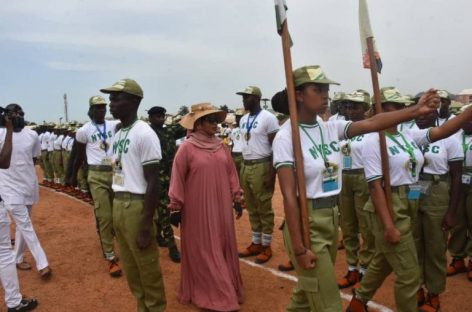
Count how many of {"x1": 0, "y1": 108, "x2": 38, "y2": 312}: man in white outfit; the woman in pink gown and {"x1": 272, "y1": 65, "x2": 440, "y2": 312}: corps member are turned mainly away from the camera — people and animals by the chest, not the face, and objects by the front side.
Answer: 0

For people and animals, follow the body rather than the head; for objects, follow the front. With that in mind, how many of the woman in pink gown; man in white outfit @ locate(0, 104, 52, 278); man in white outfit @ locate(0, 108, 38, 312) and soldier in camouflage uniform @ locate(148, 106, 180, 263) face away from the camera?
0

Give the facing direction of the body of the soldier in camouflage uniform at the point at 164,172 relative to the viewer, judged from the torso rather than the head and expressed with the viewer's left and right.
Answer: facing the viewer and to the right of the viewer

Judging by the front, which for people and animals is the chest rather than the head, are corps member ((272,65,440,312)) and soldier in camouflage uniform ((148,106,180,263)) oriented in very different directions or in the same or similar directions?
same or similar directions

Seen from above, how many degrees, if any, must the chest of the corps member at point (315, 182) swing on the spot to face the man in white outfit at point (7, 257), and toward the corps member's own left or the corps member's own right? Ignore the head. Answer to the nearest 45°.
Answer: approximately 135° to the corps member's own right

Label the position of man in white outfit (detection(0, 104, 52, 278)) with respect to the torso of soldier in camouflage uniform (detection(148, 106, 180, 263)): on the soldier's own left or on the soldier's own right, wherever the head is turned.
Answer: on the soldier's own right
